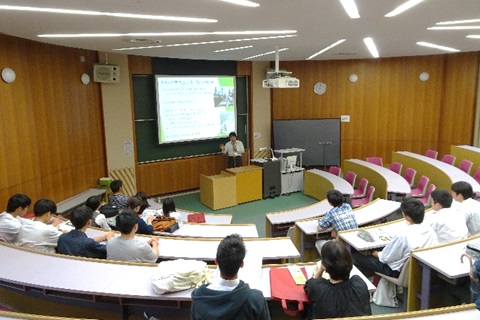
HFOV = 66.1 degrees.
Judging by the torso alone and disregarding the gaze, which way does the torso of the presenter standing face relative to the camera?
toward the camera

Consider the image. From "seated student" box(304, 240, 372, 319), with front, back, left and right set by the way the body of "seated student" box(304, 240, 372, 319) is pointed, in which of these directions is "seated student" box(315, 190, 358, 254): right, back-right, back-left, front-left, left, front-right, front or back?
front

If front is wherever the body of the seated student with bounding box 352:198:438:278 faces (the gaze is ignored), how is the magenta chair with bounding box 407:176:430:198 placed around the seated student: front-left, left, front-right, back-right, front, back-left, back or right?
front-right

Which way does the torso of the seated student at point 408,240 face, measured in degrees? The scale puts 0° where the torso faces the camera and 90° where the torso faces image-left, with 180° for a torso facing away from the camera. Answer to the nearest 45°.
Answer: approximately 135°

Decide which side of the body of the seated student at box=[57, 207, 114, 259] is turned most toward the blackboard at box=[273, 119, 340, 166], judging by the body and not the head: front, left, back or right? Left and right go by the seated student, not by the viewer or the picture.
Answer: front

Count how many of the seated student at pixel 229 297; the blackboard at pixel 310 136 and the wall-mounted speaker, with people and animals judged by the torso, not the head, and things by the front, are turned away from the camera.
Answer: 1

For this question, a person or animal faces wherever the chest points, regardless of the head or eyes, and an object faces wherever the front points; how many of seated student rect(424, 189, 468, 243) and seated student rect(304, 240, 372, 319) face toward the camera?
0

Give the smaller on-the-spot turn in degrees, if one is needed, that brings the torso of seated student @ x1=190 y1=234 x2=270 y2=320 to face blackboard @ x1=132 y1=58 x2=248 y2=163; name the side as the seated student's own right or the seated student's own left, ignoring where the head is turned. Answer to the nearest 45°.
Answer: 0° — they already face it

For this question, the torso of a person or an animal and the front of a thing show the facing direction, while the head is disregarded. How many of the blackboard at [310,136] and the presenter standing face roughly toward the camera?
2

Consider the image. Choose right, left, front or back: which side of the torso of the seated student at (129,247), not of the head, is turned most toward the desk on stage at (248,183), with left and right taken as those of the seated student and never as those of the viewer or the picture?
front

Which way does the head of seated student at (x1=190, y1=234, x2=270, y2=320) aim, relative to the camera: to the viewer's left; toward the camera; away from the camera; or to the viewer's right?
away from the camera

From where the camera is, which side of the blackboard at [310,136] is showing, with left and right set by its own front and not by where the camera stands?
front

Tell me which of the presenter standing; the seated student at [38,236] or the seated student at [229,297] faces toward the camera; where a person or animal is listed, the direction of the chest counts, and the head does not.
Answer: the presenter standing

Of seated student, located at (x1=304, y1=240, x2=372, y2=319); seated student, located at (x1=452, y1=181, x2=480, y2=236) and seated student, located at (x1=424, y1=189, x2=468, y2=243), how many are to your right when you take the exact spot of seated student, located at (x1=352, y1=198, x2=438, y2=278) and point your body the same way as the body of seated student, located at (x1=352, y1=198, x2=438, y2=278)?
2
